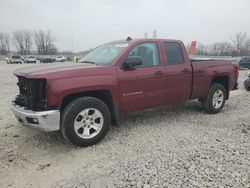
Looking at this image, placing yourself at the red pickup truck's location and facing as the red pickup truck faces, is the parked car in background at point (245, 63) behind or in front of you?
behind

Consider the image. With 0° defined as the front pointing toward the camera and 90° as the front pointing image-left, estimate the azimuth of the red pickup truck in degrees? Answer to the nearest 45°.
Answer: approximately 45°
